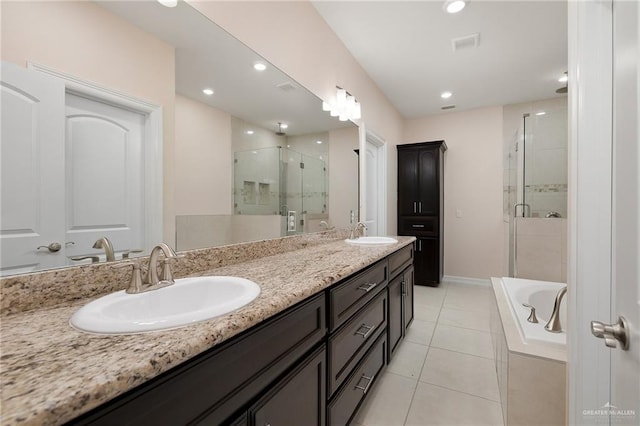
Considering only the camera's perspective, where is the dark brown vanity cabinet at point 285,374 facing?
facing the viewer and to the right of the viewer

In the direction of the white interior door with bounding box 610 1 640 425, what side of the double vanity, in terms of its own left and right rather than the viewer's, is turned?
front

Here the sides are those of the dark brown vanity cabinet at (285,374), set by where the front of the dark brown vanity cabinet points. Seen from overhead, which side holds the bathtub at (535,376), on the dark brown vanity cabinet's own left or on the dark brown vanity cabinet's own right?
on the dark brown vanity cabinet's own left

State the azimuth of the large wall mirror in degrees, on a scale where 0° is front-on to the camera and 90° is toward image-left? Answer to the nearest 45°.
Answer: approximately 315°

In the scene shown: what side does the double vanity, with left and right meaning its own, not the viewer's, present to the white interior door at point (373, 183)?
left

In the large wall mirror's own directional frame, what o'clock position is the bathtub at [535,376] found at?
The bathtub is roughly at 11 o'clock from the large wall mirror.

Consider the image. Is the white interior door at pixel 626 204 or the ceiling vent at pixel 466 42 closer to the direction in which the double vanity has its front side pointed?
the white interior door

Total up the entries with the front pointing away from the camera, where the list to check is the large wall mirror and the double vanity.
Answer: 0
